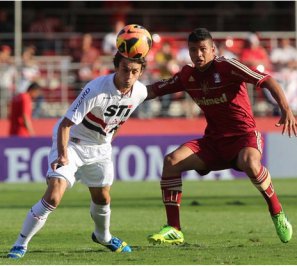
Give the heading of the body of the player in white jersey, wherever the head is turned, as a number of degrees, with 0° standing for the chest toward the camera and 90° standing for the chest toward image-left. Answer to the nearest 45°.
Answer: approximately 315°

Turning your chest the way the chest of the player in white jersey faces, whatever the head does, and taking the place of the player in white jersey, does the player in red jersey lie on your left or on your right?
on your left
